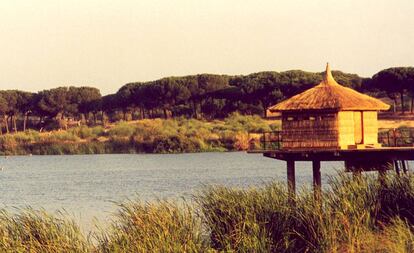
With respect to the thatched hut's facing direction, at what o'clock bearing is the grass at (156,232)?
The grass is roughly at 2 o'clock from the thatched hut.

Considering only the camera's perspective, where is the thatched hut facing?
facing the viewer and to the right of the viewer

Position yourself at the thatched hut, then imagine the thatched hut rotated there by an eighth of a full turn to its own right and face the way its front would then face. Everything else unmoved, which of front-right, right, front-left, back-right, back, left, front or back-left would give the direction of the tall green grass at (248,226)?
front
